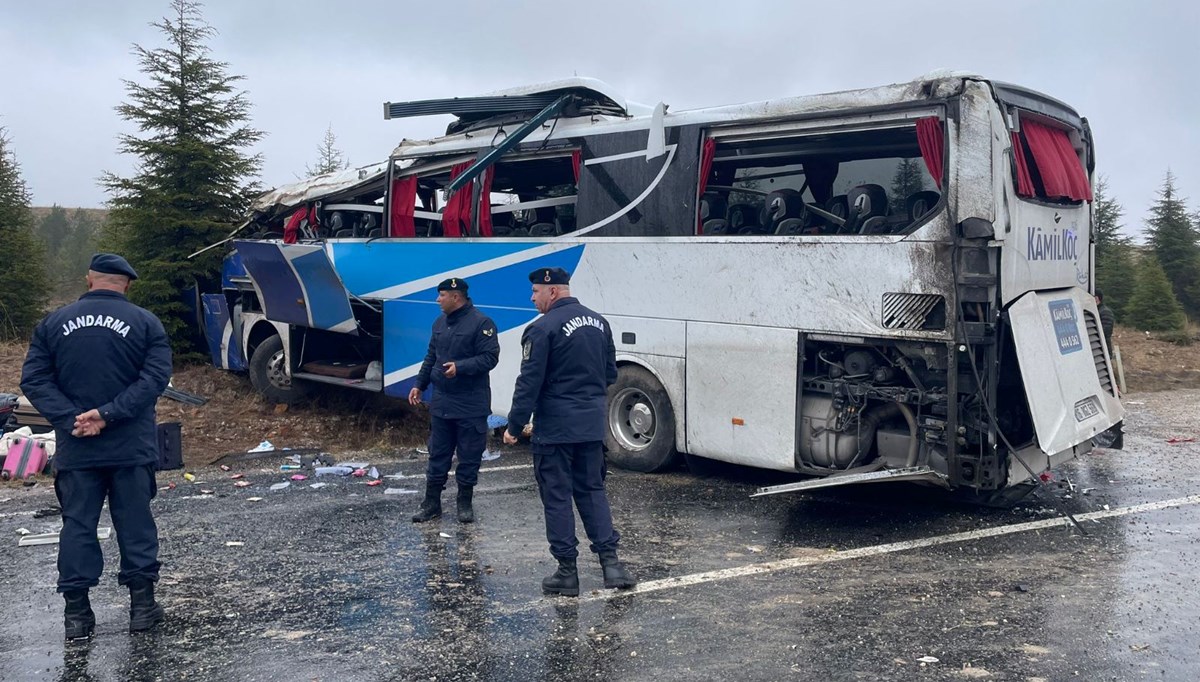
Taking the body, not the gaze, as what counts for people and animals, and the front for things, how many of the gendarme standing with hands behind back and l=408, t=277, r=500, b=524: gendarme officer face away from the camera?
1

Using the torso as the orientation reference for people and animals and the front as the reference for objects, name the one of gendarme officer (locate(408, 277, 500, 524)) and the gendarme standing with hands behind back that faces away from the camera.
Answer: the gendarme standing with hands behind back

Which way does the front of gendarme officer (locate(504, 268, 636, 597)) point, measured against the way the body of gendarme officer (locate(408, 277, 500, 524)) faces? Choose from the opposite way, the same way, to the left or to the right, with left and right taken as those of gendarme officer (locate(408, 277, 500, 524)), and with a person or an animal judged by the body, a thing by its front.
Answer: to the right

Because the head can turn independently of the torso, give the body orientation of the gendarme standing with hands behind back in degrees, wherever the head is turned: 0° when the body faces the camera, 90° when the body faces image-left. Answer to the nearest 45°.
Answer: approximately 180°

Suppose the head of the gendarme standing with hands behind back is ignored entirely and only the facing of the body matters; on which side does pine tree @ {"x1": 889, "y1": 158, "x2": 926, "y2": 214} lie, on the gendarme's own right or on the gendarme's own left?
on the gendarme's own right
